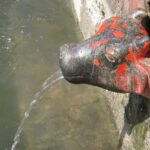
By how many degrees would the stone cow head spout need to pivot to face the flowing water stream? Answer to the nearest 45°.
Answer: approximately 45° to its right

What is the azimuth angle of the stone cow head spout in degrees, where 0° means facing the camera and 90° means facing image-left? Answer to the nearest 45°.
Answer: approximately 90°
